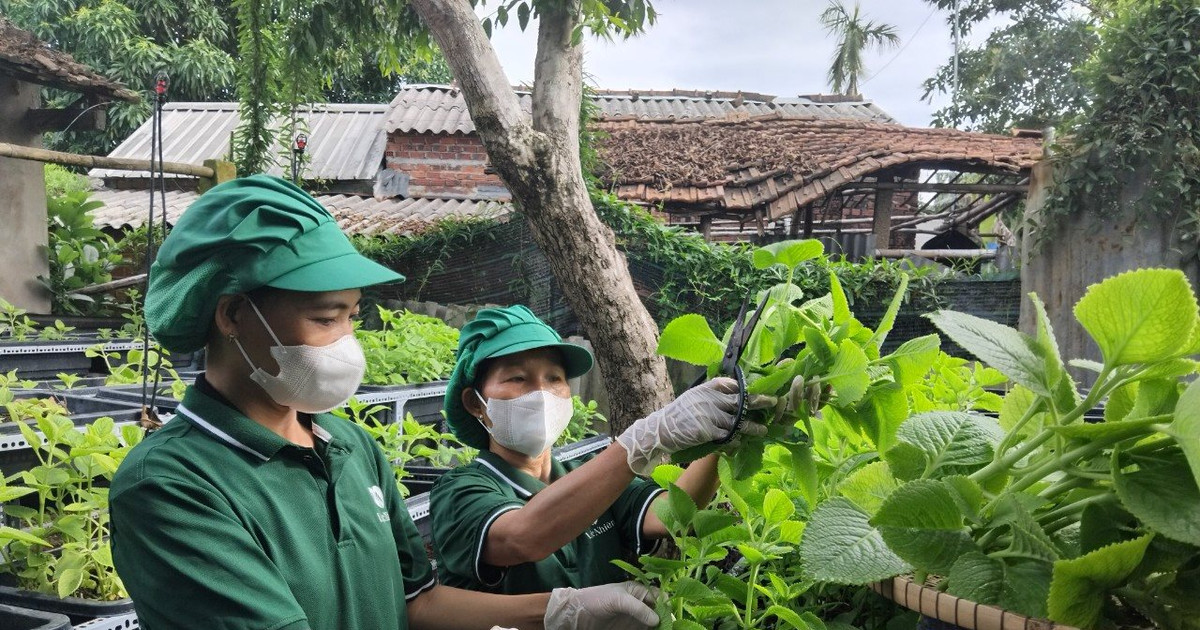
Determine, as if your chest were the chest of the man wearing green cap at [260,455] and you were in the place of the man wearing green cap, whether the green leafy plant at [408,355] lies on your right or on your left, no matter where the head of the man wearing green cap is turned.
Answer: on your left

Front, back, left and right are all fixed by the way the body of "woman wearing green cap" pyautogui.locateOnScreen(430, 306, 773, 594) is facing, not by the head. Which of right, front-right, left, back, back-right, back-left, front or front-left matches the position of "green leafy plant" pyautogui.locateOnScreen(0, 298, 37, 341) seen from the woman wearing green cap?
back

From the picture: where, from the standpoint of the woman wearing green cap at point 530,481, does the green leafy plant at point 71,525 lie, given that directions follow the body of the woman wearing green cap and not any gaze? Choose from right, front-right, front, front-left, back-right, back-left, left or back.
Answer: back-right

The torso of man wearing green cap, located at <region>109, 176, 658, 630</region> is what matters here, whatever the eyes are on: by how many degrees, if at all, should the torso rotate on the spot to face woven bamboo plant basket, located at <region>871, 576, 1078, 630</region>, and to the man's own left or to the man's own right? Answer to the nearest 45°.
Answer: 0° — they already face it

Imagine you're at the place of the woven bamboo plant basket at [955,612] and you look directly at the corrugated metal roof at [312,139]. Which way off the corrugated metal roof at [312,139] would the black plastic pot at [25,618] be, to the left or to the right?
left

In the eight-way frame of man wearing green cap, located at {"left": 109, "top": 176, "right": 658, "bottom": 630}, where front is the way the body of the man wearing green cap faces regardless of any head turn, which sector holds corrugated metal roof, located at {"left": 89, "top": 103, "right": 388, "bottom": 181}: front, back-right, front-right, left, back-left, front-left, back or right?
back-left

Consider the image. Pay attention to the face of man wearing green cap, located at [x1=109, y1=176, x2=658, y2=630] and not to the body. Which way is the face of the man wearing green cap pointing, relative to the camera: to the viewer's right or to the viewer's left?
to the viewer's right

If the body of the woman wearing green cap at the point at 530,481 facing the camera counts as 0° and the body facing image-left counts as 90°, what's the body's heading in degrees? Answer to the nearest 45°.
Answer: approximately 315°

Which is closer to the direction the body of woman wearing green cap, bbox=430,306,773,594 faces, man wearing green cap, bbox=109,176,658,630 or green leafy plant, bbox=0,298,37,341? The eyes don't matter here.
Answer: the man wearing green cap

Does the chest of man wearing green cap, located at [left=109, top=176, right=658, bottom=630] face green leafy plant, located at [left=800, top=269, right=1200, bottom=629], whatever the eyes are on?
yes

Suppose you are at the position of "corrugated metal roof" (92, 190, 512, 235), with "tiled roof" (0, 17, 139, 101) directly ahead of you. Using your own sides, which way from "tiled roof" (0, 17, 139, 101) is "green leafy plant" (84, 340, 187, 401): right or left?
left
